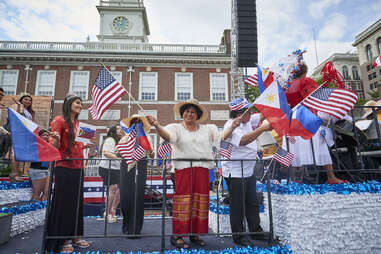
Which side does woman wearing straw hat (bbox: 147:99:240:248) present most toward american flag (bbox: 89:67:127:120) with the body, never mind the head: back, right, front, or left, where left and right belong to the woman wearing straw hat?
right

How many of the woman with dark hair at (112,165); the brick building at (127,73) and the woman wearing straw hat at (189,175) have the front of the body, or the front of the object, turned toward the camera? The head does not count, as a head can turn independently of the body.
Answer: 2

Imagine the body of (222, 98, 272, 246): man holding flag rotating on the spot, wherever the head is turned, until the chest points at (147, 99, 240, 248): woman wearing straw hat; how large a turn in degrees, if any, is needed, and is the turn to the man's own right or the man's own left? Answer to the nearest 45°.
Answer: approximately 90° to the man's own right

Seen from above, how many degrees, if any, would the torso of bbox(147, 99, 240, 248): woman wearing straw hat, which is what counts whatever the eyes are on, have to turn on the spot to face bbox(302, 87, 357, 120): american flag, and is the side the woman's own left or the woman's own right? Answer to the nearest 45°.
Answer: approximately 90° to the woman's own left

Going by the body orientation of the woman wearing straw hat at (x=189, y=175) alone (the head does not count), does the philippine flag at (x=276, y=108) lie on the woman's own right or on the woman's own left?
on the woman's own left

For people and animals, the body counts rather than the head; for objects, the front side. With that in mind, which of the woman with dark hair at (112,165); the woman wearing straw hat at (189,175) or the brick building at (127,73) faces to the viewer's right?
the woman with dark hair

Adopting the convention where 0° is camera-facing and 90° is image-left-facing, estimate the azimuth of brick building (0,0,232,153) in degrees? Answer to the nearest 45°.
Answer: approximately 0°

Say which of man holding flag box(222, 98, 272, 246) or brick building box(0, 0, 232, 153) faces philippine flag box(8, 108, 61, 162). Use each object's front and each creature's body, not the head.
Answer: the brick building
